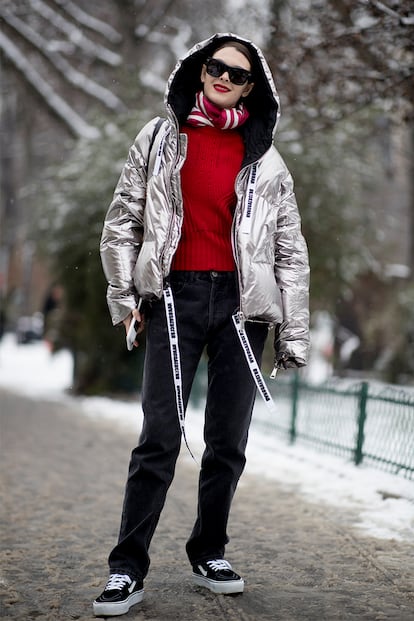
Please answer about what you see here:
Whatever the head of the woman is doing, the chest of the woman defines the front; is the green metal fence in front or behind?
behind

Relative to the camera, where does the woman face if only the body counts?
toward the camera
